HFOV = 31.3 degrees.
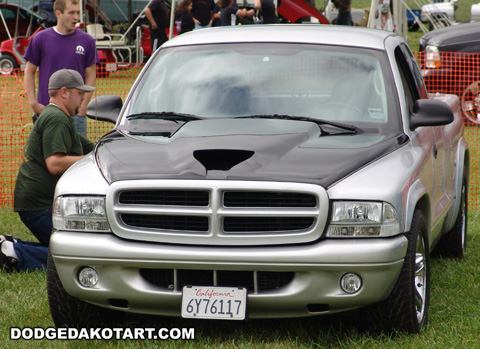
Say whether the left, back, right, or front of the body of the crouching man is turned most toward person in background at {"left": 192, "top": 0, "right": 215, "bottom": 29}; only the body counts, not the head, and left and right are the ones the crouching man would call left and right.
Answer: left

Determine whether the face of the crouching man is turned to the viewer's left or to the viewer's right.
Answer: to the viewer's right

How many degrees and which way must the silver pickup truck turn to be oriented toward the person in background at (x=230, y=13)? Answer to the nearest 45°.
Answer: approximately 180°

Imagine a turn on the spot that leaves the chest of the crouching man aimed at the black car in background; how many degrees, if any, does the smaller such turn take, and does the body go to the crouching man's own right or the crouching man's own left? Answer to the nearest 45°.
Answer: approximately 45° to the crouching man's own left

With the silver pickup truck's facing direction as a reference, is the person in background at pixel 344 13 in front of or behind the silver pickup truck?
behind

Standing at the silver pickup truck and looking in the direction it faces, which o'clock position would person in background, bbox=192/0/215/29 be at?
The person in background is roughly at 6 o'clock from the silver pickup truck.

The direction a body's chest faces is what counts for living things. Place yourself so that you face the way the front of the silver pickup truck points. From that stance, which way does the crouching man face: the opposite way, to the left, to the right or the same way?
to the left

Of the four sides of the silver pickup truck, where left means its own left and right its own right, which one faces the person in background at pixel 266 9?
back

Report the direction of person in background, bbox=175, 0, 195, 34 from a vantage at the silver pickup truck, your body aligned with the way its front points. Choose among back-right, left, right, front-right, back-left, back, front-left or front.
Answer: back

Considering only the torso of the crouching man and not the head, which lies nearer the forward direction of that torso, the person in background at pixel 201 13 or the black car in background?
the black car in background

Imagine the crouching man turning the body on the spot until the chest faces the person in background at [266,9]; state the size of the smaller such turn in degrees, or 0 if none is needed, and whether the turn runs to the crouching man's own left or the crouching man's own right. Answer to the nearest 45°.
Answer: approximately 45° to the crouching man's own left

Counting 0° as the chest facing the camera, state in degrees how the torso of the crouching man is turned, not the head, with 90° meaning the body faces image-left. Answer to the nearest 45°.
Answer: approximately 270°
